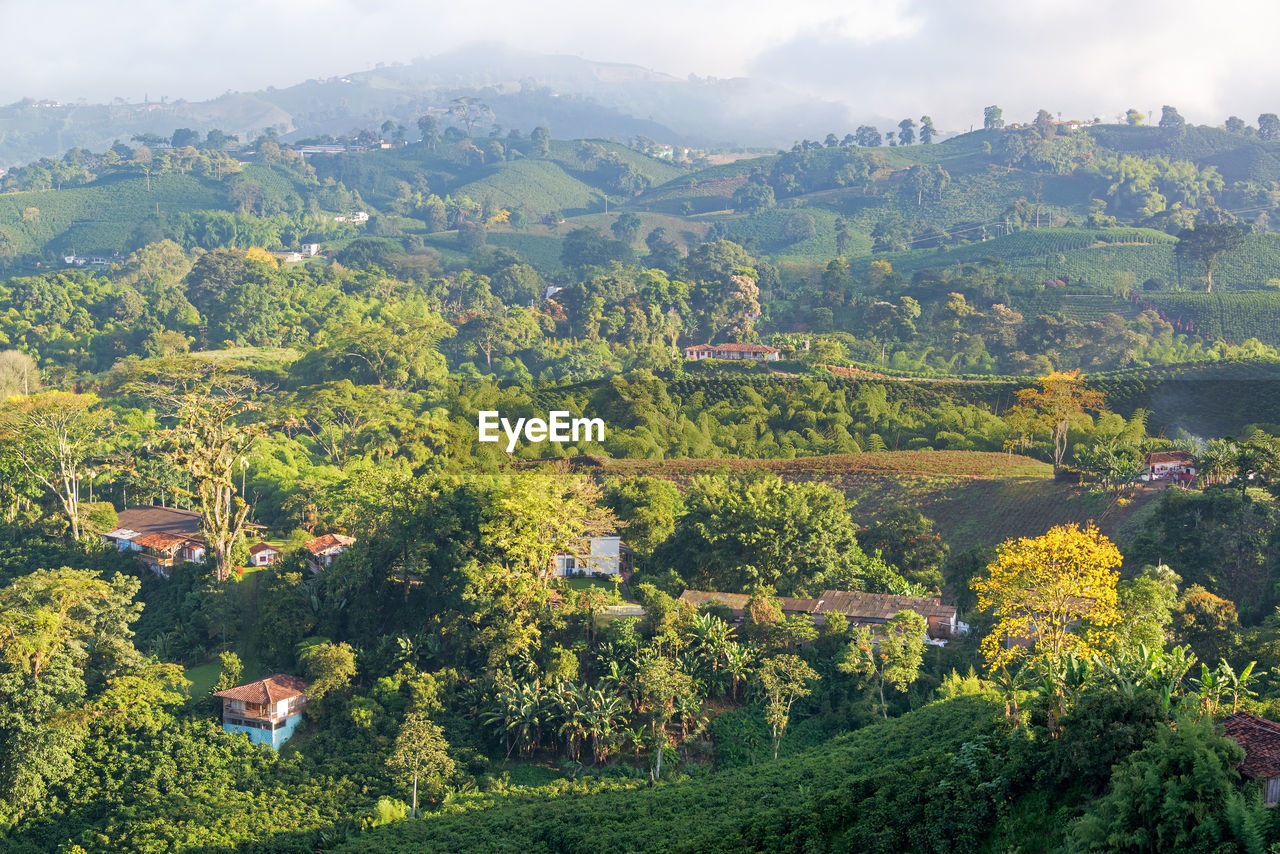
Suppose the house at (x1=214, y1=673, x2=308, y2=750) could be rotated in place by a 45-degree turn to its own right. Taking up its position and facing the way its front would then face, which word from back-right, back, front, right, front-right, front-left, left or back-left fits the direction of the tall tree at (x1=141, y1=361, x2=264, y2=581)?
right

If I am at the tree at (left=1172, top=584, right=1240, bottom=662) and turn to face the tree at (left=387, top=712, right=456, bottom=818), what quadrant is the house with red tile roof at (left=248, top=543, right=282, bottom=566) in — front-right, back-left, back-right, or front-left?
front-right

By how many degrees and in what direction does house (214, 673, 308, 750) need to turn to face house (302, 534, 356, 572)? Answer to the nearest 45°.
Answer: approximately 135° to its right

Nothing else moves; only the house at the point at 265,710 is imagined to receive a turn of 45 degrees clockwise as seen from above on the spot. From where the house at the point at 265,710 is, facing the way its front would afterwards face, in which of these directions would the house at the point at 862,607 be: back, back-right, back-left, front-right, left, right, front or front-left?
back

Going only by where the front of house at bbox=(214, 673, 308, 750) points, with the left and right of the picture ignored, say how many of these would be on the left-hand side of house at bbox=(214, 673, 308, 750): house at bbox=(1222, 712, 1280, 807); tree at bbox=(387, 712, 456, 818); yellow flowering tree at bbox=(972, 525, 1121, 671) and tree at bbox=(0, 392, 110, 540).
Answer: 3

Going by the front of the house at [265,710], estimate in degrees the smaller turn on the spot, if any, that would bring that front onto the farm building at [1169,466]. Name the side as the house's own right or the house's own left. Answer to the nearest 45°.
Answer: approximately 135° to the house's own left

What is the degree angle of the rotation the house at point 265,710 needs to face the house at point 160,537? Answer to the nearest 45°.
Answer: approximately 135° to its right

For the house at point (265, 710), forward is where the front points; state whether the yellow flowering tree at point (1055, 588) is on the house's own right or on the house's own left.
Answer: on the house's own left

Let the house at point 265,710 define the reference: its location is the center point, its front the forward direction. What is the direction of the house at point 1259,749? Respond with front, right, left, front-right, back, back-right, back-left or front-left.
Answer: left

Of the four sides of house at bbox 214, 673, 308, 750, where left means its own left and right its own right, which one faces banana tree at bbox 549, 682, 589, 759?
left

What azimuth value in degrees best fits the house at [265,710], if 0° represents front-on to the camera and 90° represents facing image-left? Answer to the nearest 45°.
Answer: approximately 45°

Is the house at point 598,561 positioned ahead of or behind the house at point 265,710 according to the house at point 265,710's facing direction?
behind

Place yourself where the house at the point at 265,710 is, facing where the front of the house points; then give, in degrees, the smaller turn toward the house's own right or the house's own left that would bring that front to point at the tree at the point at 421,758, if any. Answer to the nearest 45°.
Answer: approximately 90° to the house's own left
